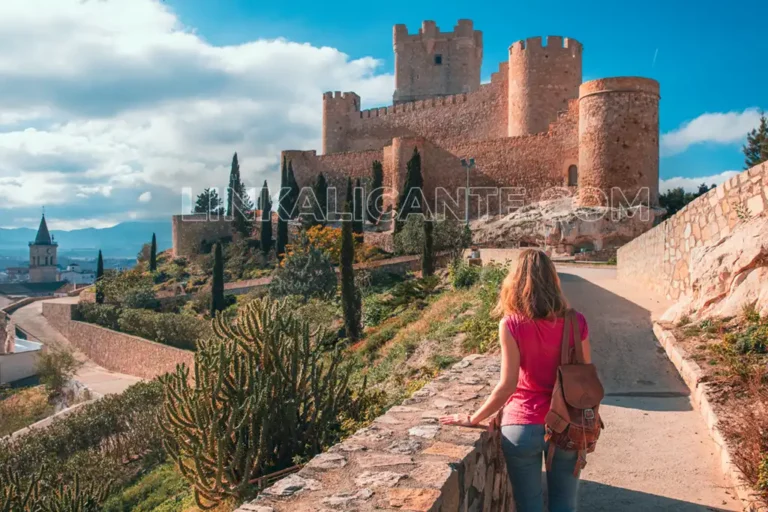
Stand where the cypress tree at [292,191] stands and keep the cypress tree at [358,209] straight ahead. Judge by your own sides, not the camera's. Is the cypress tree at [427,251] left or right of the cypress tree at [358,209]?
right

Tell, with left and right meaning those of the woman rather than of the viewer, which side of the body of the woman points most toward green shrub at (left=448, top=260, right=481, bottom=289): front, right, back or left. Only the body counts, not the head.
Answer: front

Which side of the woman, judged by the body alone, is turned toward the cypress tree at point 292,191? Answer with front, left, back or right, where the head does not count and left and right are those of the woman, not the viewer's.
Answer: front

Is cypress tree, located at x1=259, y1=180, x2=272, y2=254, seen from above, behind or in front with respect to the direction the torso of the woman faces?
in front

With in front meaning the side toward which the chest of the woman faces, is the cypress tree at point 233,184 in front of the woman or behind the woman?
in front

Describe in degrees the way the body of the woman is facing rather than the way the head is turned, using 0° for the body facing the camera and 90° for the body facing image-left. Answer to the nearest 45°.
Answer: approximately 180°

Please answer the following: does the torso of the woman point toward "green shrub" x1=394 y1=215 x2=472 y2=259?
yes

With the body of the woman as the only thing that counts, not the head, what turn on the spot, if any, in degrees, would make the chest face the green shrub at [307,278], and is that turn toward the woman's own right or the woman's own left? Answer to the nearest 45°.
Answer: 0° — they already face it

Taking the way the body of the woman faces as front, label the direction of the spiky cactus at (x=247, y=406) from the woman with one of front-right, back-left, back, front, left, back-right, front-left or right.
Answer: front-left

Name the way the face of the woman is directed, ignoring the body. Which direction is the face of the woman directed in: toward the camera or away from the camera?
away from the camera

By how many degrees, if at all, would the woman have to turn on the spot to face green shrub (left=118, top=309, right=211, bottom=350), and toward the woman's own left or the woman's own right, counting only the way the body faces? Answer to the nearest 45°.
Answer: approximately 45° to the woman's own left

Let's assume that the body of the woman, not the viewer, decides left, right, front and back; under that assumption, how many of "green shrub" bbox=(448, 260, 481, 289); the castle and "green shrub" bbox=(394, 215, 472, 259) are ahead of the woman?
3
